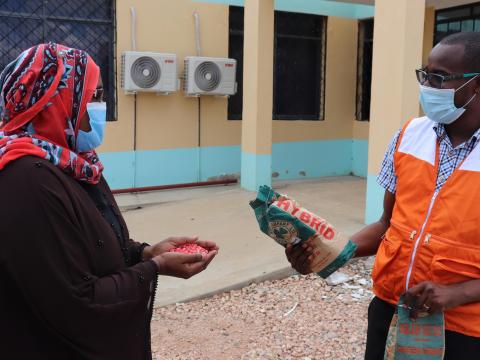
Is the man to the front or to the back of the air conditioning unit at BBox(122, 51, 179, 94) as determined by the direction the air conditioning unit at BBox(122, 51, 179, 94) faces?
to the front

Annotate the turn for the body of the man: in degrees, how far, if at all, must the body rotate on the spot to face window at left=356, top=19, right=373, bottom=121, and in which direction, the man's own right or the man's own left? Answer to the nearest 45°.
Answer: approximately 135° to the man's own right

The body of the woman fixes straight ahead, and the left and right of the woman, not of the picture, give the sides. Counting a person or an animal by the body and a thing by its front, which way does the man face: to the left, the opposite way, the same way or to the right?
the opposite way

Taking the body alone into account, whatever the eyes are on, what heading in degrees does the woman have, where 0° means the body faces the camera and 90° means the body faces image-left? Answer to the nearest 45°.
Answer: approximately 270°

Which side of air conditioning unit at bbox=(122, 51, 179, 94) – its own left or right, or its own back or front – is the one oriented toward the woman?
front

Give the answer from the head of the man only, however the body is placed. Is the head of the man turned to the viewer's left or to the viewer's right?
to the viewer's left

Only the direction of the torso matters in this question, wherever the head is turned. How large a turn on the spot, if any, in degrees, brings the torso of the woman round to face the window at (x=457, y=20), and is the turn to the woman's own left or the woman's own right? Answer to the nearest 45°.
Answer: approximately 45° to the woman's own left

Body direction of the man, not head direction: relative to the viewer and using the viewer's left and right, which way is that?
facing the viewer and to the left of the viewer

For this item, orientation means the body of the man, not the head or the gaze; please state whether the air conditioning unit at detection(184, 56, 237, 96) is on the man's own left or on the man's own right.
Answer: on the man's own right

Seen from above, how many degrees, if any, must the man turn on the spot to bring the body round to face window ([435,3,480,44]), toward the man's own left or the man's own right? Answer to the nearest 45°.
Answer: approximately 135° to the man's own right

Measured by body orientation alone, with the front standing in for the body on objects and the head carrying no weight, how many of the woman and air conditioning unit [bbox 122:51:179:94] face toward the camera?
1

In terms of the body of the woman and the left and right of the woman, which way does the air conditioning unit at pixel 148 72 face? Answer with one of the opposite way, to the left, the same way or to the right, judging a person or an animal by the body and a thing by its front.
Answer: to the right

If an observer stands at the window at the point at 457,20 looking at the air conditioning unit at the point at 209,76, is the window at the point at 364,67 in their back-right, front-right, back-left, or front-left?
front-right

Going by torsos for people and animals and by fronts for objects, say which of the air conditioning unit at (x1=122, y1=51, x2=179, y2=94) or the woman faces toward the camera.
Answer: the air conditioning unit

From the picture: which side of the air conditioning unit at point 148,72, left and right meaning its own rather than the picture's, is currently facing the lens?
front

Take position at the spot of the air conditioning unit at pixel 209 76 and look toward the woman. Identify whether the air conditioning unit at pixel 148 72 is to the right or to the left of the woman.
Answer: right

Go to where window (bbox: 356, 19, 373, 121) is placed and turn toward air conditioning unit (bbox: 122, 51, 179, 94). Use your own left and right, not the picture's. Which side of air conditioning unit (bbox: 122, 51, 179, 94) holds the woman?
left

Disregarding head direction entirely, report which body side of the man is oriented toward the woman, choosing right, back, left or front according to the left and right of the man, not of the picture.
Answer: front
